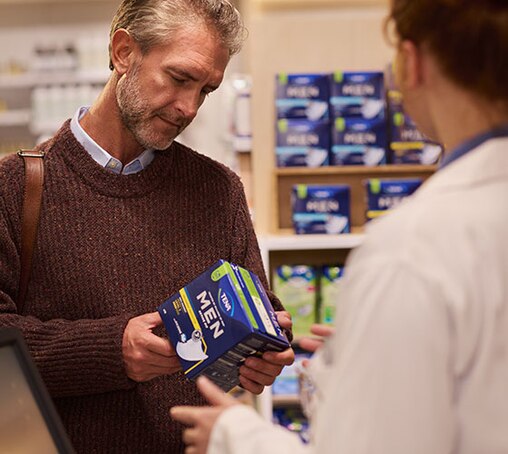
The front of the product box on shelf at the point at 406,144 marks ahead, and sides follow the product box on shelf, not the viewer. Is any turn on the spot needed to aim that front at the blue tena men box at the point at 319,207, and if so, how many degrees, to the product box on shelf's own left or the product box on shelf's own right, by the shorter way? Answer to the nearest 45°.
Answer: approximately 45° to the product box on shelf's own right

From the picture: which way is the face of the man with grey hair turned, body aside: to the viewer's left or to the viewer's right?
to the viewer's right

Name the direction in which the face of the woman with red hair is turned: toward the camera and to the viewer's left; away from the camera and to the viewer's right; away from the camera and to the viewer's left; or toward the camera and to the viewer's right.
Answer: away from the camera and to the viewer's left

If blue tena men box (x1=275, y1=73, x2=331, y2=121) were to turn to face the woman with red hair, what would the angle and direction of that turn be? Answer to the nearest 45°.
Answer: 0° — it already faces them

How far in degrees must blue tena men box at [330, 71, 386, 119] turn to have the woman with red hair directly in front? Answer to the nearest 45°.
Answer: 0° — it already faces them

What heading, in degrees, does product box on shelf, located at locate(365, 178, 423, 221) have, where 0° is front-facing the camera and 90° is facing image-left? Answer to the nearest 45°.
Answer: approximately 0°

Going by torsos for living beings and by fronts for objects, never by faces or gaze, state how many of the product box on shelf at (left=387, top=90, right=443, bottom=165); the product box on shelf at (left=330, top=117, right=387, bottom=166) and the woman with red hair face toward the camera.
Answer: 2

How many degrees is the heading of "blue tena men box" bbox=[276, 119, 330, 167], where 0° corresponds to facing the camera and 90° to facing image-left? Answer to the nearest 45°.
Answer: approximately 0°
